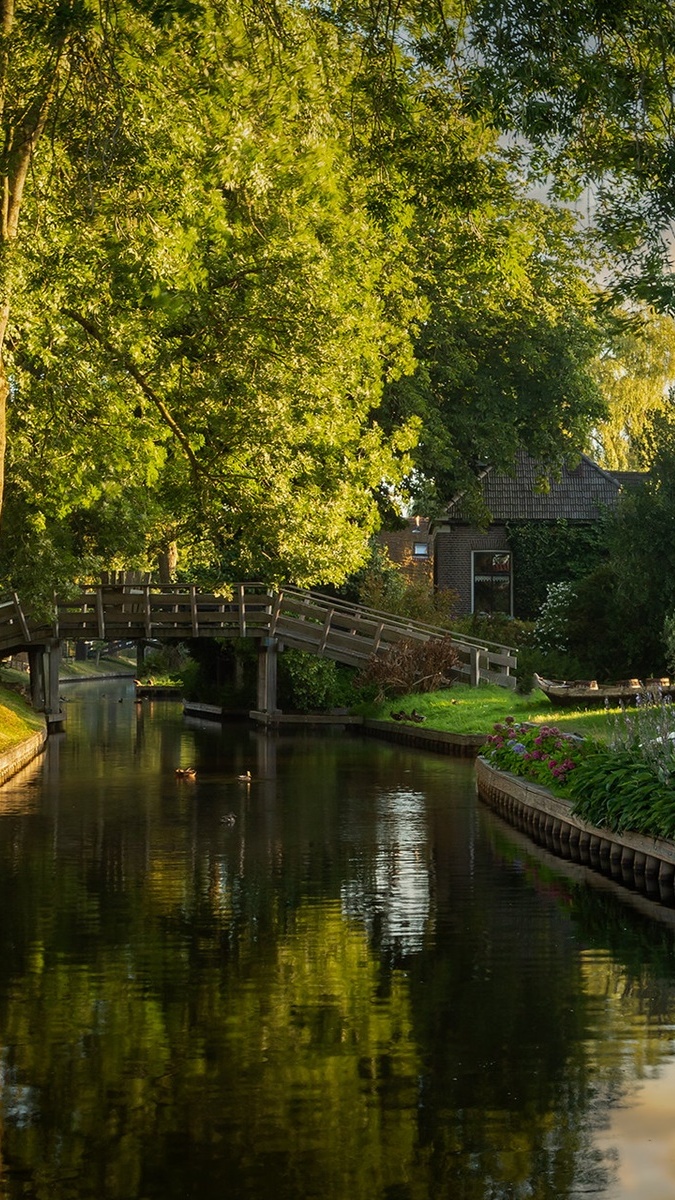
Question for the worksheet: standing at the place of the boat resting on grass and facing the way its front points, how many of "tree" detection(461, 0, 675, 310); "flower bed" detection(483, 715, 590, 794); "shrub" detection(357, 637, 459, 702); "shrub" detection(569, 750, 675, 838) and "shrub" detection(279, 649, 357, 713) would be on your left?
3

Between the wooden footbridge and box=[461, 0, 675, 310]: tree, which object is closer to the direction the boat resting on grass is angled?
the wooden footbridge

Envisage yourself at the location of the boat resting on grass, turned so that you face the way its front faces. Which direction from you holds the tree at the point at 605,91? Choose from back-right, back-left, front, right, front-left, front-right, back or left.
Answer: left

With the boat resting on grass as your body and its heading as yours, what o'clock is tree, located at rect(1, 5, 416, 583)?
The tree is roughly at 1 o'clock from the boat resting on grass.

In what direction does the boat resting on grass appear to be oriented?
to the viewer's left

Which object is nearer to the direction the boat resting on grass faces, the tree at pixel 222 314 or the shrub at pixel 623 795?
the tree

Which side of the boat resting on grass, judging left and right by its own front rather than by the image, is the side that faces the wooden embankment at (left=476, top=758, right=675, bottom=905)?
left

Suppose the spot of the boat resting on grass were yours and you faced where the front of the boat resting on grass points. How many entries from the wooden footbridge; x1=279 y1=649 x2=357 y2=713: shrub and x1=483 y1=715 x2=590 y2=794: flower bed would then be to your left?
1

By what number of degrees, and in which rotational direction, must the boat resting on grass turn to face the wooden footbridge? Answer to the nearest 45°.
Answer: approximately 45° to its right

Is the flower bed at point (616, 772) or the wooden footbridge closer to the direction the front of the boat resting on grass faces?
the wooden footbridge

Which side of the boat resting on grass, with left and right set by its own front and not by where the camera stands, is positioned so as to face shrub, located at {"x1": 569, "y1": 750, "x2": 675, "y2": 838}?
left

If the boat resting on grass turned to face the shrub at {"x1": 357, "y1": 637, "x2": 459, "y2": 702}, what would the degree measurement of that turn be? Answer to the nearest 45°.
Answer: approximately 45° to its right

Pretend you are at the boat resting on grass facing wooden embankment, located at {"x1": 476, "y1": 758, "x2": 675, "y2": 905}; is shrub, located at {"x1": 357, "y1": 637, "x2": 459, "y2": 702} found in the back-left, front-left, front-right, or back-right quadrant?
back-right
